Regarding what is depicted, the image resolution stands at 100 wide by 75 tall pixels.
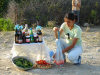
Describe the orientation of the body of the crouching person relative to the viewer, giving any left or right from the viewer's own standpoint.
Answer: facing the viewer and to the left of the viewer

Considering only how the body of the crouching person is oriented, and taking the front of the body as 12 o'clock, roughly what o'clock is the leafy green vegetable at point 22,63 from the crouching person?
The leafy green vegetable is roughly at 1 o'clock from the crouching person.

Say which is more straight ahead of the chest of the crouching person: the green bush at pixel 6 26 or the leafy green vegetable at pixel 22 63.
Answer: the leafy green vegetable

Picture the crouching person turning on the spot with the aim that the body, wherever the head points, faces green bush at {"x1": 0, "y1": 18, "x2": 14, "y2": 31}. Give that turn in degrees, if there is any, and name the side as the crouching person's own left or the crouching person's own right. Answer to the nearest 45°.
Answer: approximately 90° to the crouching person's own right
